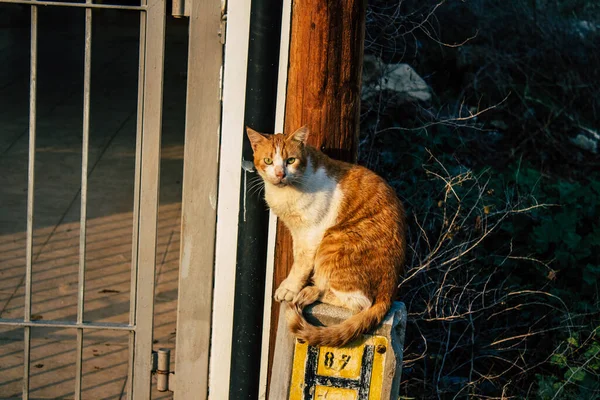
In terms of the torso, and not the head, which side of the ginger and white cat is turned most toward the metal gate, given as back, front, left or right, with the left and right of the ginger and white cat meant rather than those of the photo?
front

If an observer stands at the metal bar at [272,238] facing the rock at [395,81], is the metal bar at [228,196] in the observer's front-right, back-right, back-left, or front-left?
back-left

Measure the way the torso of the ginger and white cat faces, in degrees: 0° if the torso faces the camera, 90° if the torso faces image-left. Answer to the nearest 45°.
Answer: approximately 90°
